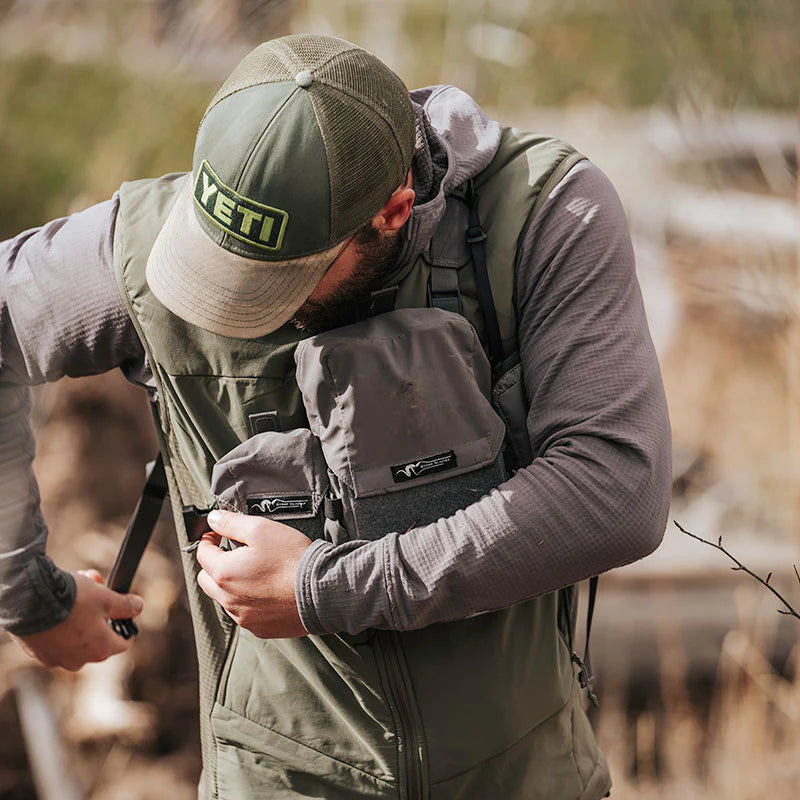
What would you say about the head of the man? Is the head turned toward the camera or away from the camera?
toward the camera

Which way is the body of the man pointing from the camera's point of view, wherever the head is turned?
toward the camera
